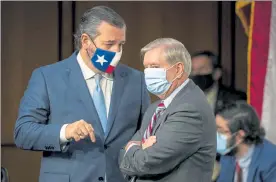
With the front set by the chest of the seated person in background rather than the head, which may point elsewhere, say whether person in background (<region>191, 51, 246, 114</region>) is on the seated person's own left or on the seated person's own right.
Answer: on the seated person's own right

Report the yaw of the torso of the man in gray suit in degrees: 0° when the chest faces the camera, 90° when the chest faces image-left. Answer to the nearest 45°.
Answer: approximately 45°

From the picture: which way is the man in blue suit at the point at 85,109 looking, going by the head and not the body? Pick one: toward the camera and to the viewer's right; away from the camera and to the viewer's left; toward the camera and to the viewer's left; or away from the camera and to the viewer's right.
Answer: toward the camera and to the viewer's right

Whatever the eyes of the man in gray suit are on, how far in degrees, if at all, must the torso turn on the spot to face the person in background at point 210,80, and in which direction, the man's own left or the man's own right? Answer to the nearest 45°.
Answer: approximately 135° to the man's own right

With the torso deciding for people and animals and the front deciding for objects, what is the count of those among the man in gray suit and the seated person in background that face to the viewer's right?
0

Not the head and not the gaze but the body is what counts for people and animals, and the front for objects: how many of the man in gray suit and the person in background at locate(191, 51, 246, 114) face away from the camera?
0

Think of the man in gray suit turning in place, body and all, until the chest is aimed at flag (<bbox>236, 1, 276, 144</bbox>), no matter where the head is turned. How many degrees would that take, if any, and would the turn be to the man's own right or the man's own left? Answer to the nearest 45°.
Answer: approximately 135° to the man's own right
